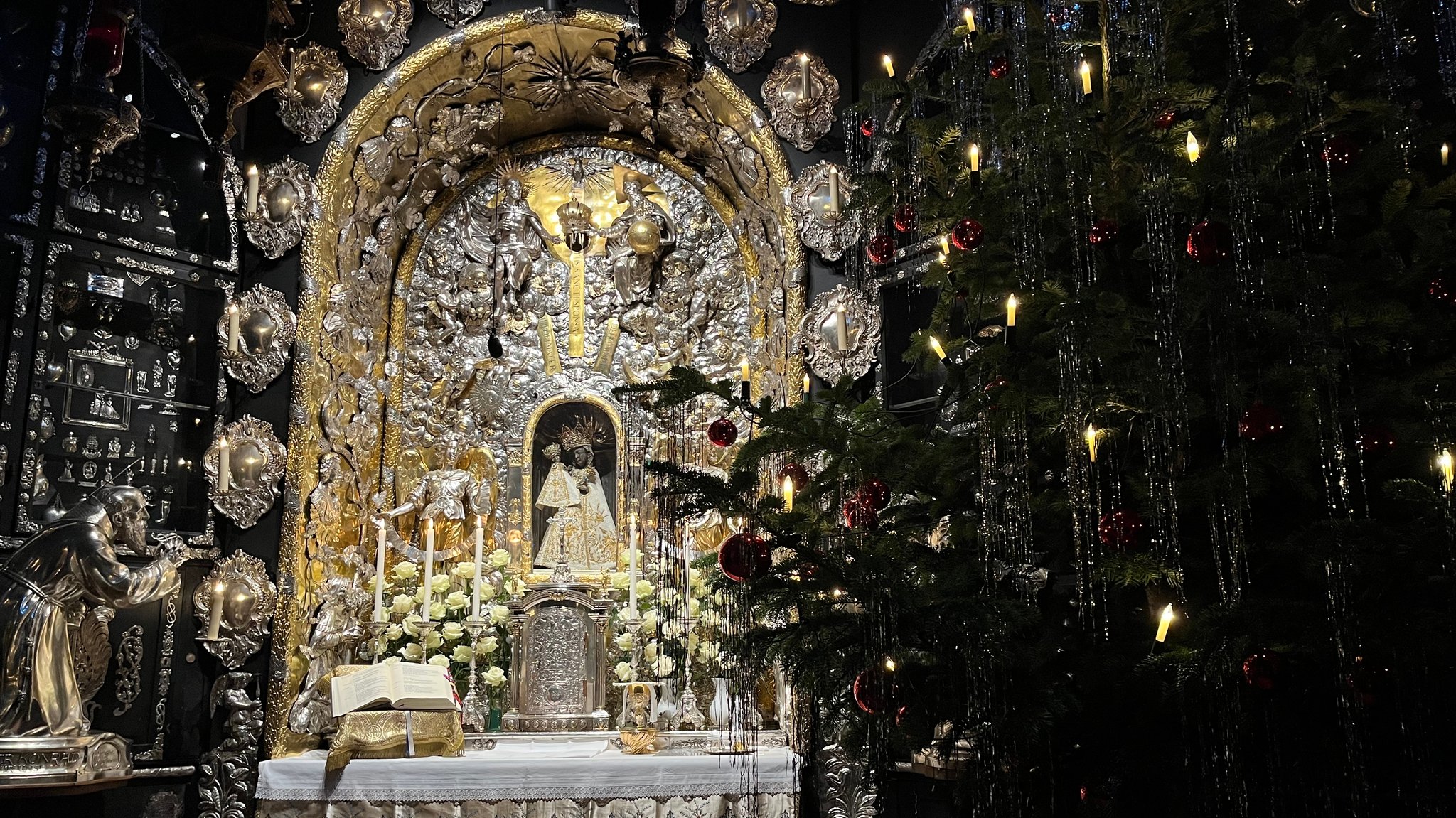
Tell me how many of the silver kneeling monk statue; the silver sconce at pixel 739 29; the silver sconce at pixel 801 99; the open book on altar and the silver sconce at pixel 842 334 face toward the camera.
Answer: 4

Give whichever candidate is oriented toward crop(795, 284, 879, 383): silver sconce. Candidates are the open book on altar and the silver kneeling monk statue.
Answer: the silver kneeling monk statue

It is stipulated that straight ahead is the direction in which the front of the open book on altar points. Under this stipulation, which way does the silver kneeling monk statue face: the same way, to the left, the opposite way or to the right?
to the left

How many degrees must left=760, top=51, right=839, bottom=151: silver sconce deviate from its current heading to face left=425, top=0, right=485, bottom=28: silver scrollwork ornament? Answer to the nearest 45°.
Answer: approximately 90° to its right

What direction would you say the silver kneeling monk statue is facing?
to the viewer's right

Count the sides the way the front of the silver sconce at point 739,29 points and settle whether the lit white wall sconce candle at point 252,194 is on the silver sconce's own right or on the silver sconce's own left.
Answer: on the silver sconce's own right

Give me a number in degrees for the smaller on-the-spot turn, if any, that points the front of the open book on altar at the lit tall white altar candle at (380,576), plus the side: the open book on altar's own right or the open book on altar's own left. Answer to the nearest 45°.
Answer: approximately 180°

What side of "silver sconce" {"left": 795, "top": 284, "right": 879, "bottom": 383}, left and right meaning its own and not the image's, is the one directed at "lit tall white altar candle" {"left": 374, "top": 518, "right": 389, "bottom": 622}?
right
